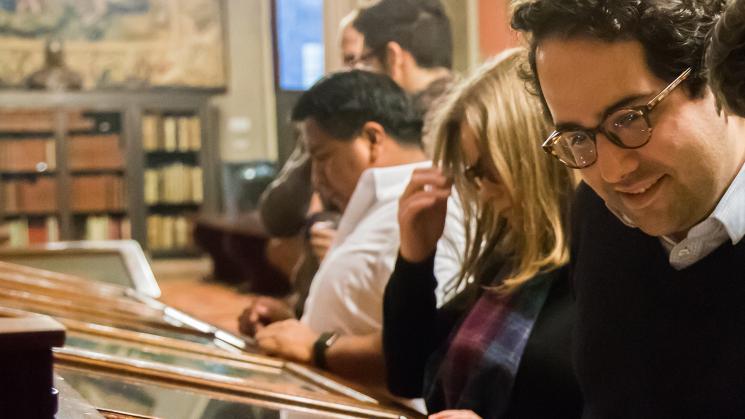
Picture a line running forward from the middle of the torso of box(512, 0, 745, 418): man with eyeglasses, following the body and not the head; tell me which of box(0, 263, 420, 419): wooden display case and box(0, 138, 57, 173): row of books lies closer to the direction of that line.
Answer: the wooden display case

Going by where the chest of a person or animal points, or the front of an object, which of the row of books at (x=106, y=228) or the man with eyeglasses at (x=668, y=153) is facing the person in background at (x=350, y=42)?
the row of books

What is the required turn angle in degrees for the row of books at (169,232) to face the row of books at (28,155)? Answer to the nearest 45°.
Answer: approximately 90° to its right

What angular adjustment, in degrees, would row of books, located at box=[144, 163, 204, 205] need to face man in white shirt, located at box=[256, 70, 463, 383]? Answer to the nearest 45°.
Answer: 0° — it already faces them

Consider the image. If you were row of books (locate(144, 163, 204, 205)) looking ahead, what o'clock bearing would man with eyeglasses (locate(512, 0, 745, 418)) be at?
The man with eyeglasses is roughly at 12 o'clock from the row of books.

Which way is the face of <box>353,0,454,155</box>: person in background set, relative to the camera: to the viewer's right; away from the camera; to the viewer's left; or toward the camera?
to the viewer's left

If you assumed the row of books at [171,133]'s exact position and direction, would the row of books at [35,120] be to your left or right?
on your right

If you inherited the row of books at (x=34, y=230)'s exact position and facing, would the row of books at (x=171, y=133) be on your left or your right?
on your left

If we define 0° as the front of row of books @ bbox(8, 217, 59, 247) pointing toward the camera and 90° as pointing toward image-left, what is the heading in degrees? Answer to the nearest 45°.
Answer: approximately 0°

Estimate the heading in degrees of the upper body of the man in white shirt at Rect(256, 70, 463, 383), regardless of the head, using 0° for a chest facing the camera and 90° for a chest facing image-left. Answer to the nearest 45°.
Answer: approximately 90°

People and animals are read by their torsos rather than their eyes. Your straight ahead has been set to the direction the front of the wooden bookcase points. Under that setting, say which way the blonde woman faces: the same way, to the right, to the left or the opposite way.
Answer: to the right
